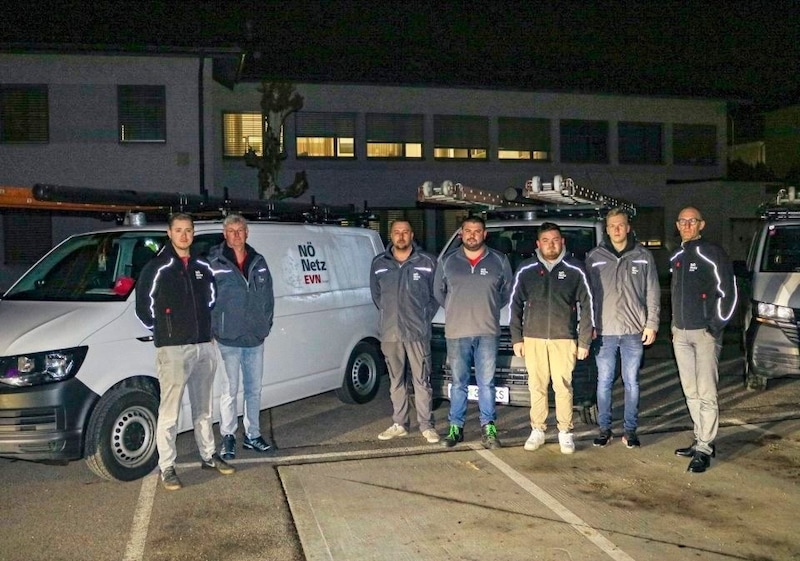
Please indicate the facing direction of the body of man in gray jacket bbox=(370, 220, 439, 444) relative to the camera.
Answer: toward the camera

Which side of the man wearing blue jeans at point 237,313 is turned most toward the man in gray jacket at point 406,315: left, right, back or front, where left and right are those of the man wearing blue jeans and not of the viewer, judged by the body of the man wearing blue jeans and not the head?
left

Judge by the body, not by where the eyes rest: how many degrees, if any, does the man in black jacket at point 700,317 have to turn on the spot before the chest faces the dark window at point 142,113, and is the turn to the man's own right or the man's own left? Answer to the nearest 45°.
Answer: approximately 90° to the man's own right

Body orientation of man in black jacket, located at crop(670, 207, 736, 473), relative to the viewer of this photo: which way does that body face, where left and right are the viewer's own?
facing the viewer and to the left of the viewer

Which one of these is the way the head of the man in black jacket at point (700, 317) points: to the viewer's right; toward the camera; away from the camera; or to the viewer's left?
toward the camera

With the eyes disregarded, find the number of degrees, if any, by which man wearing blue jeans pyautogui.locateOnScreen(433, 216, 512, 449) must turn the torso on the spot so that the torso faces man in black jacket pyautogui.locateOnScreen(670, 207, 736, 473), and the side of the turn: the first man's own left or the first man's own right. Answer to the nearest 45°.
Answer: approximately 90° to the first man's own left

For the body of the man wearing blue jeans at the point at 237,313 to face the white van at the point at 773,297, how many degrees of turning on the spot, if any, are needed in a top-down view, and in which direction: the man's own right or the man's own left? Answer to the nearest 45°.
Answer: approximately 90° to the man's own left

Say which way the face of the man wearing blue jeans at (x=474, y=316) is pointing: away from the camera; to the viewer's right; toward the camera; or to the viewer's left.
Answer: toward the camera

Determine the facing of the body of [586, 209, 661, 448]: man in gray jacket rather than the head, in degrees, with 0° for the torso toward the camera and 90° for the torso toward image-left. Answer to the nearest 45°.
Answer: approximately 0°

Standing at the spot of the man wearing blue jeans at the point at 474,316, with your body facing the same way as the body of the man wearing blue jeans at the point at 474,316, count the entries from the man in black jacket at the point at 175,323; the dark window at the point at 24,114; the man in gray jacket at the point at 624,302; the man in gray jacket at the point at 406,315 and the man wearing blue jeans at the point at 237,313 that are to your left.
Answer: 1

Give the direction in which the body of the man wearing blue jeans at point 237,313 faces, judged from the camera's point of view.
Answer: toward the camera

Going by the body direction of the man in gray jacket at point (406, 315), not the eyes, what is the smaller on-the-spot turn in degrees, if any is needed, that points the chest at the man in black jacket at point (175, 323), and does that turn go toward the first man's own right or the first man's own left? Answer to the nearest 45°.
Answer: approximately 45° to the first man's own right

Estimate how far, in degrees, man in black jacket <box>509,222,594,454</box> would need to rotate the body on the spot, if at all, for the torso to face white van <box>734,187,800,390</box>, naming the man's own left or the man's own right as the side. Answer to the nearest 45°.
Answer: approximately 135° to the man's own left

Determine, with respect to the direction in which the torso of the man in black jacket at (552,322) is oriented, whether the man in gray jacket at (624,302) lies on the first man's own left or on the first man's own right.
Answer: on the first man's own left

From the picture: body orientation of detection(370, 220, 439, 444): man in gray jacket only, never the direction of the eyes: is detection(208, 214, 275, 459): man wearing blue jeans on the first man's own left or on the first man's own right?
on the first man's own right

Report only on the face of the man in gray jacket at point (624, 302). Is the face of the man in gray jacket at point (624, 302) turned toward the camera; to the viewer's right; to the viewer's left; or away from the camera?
toward the camera

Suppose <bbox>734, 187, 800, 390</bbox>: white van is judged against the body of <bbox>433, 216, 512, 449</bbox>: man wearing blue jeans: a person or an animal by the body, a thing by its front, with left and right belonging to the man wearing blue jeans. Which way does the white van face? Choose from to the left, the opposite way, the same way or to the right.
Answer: the same way
